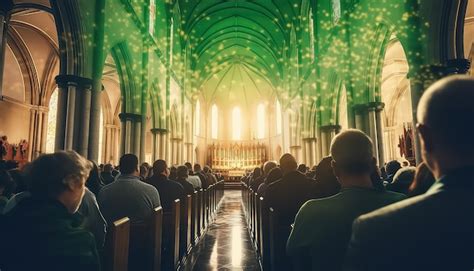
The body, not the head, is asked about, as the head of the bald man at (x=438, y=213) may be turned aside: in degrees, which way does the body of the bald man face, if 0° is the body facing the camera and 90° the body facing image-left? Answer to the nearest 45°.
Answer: approximately 180°

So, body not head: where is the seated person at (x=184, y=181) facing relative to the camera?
away from the camera

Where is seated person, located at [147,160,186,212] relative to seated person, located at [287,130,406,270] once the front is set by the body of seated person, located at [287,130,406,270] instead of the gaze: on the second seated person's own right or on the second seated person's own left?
on the second seated person's own left

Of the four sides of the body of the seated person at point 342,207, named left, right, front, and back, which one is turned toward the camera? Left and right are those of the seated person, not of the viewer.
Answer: back

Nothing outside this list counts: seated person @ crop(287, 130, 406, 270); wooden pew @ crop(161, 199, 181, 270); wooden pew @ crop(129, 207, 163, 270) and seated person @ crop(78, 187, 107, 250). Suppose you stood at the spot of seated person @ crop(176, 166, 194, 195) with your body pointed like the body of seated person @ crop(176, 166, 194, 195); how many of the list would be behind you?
4

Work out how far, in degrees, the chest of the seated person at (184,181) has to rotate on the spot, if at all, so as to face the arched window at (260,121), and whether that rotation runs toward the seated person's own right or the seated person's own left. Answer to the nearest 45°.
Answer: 0° — they already face it

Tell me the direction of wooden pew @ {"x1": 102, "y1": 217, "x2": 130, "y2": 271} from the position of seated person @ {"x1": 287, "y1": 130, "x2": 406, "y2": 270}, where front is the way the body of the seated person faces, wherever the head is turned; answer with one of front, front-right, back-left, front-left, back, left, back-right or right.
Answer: left

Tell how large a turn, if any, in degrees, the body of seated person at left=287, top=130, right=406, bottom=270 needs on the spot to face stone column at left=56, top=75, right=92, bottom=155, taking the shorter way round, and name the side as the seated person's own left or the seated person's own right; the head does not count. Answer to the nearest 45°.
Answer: approximately 45° to the seated person's own left

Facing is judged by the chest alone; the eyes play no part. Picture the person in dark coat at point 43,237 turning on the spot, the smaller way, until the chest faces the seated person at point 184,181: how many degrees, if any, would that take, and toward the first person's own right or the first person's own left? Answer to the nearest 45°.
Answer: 0° — they already face them

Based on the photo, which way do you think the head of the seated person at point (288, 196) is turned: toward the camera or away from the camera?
away from the camera

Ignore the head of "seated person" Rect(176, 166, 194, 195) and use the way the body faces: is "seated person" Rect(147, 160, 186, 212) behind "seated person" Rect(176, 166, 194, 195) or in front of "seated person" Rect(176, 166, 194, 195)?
behind

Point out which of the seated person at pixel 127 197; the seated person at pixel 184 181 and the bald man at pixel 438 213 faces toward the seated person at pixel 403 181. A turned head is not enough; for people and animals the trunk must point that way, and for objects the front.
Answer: the bald man

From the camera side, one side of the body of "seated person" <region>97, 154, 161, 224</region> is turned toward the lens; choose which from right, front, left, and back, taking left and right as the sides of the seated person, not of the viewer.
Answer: back
